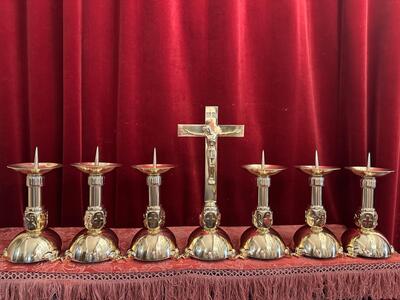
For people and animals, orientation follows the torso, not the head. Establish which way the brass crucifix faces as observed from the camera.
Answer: facing the viewer
